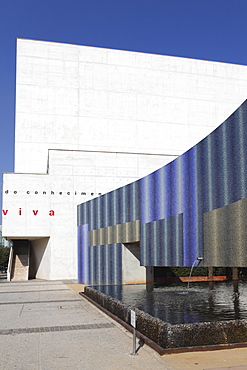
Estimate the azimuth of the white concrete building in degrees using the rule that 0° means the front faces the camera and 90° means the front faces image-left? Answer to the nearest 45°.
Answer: approximately 0°
